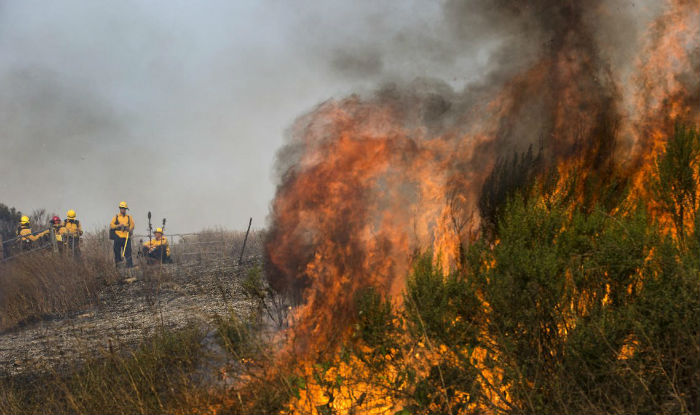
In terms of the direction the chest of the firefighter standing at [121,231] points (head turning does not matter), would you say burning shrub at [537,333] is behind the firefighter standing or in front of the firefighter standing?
in front

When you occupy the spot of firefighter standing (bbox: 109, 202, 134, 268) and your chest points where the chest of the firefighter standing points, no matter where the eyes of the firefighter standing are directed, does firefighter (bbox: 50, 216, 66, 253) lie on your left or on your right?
on your right

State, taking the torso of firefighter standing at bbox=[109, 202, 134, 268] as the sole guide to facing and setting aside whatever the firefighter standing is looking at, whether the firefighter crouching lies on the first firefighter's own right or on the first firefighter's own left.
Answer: on the first firefighter's own left

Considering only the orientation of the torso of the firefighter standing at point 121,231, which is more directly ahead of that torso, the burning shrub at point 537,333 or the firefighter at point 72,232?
the burning shrub

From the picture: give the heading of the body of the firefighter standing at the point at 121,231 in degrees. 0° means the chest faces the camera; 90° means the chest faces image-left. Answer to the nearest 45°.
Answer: approximately 0°

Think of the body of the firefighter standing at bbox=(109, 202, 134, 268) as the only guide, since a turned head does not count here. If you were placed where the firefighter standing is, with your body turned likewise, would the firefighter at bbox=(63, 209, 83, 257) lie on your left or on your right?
on your right
